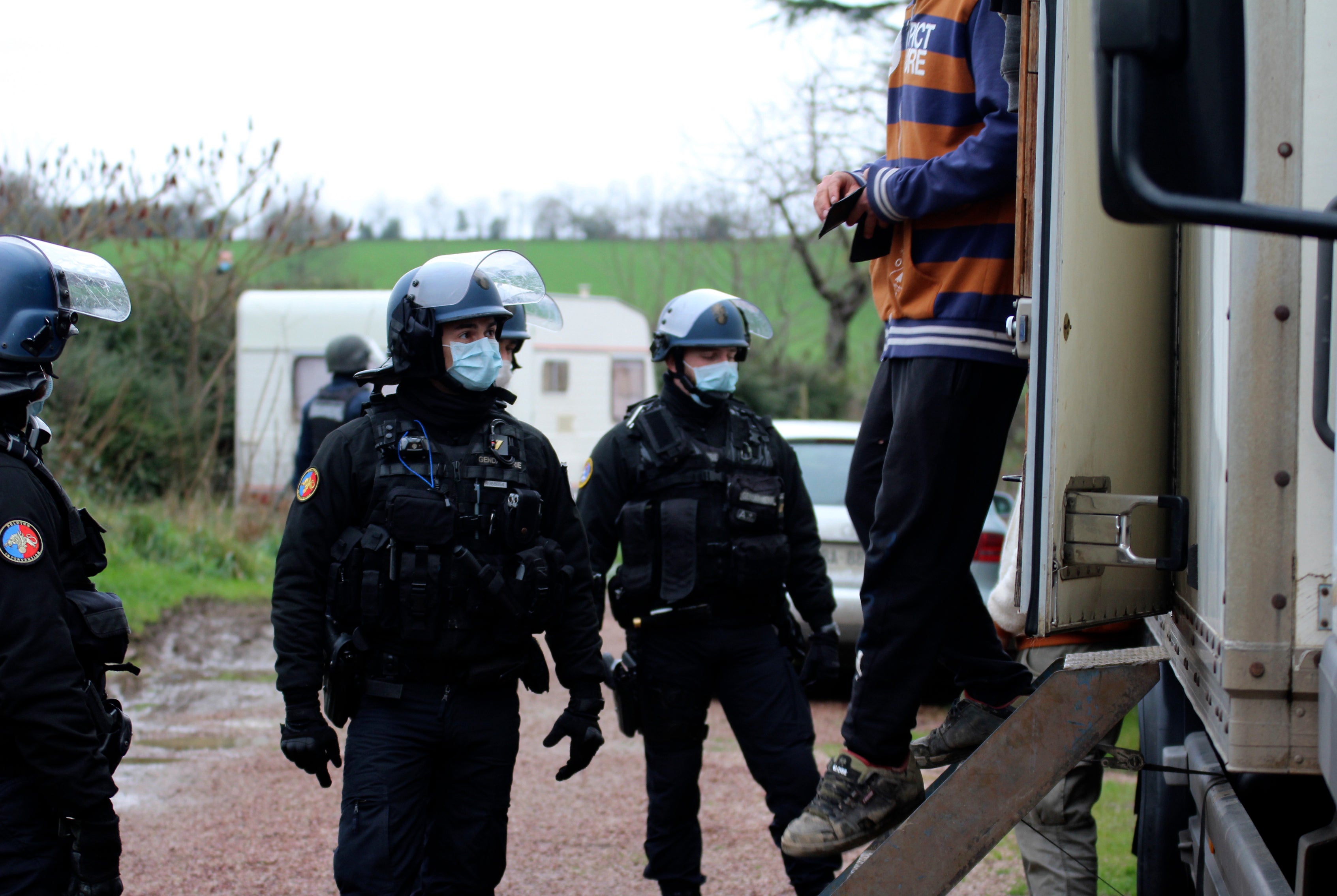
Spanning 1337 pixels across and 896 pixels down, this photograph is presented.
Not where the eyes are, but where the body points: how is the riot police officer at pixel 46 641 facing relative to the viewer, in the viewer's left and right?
facing to the right of the viewer

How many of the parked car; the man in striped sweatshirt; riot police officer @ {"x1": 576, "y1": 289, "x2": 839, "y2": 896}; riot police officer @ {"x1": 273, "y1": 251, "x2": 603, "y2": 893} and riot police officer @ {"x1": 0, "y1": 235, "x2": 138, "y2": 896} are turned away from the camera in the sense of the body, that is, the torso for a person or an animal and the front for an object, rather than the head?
1

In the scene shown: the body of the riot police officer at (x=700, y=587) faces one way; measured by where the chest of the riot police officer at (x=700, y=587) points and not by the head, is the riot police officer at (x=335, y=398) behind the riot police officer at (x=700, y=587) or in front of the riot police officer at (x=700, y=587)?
behind

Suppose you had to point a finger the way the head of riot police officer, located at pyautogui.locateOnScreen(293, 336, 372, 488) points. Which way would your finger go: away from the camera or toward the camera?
away from the camera

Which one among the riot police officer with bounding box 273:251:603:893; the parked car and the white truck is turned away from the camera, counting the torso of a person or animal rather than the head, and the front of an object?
the parked car

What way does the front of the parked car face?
away from the camera

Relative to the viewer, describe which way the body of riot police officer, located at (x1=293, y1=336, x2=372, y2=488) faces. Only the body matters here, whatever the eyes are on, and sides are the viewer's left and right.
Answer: facing away from the viewer and to the right of the viewer

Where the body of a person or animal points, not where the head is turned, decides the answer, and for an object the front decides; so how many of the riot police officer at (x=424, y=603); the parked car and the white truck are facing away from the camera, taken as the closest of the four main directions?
1

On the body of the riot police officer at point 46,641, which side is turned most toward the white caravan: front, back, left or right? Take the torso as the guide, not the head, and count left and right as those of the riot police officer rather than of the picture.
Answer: left

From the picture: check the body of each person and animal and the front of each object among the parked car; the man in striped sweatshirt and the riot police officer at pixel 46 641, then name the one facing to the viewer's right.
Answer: the riot police officer

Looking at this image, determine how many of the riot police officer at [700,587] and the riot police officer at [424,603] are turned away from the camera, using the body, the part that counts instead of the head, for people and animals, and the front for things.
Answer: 0

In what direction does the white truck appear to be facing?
toward the camera

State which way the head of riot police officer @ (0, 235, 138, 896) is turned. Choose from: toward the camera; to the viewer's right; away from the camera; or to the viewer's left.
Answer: to the viewer's right

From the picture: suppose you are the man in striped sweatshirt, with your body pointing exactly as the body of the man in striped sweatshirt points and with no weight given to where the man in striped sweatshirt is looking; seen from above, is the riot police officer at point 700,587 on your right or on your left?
on your right

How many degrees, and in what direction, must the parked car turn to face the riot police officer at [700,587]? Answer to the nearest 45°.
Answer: approximately 180°

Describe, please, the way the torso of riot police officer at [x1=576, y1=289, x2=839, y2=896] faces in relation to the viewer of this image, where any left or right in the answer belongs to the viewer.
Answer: facing the viewer and to the right of the viewer
